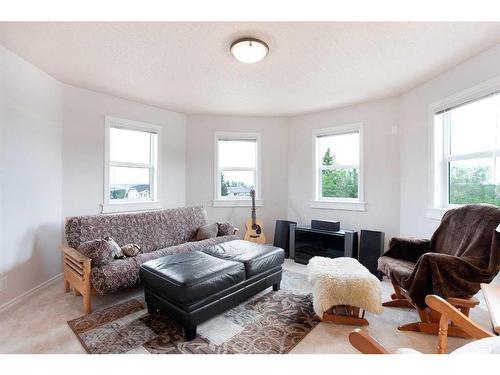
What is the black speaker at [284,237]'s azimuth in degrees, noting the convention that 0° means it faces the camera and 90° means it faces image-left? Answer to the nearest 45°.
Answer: approximately 45°

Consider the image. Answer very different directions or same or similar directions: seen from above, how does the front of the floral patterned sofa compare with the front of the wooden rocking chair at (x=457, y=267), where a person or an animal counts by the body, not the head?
very different directions

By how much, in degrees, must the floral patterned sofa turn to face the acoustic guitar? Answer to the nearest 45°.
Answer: approximately 45° to its left

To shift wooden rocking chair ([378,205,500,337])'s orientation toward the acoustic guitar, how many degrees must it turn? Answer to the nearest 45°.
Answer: approximately 45° to its right

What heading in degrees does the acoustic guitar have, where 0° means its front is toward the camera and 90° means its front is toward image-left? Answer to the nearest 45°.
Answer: approximately 0°

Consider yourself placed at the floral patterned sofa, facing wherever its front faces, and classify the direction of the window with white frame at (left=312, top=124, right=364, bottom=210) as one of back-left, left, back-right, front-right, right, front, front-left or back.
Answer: front-left

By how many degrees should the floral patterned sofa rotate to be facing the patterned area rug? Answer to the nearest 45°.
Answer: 0° — it already faces it

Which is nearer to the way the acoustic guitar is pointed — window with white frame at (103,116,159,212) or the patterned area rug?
the patterned area rug

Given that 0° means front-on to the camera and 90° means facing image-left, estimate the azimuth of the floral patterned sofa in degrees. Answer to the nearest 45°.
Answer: approximately 315°

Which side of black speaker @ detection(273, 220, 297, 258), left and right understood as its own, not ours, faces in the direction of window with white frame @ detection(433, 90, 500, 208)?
left

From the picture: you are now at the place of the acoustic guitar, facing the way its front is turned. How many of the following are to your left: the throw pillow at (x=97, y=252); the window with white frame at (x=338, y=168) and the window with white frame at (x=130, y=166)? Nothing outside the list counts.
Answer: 1

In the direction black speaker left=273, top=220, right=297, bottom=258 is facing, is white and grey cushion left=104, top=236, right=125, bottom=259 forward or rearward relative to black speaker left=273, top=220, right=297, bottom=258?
forward
